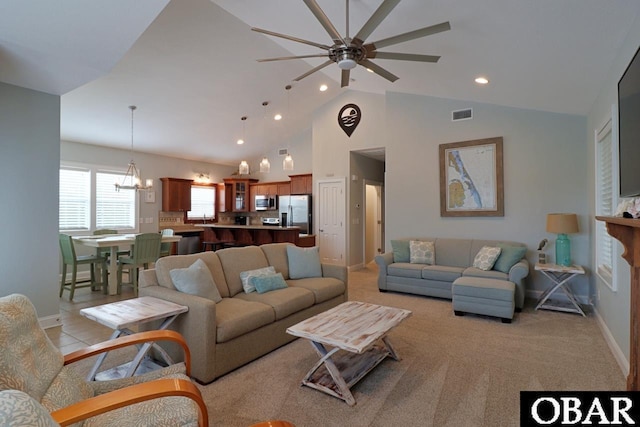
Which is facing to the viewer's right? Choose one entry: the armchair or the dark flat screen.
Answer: the armchair

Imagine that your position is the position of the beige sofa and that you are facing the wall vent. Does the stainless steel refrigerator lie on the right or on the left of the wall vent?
left

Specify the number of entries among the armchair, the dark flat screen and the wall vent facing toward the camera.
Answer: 1

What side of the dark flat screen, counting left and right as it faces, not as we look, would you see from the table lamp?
right

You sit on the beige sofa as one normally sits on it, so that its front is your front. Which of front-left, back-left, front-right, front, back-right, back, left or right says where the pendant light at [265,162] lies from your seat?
back-left

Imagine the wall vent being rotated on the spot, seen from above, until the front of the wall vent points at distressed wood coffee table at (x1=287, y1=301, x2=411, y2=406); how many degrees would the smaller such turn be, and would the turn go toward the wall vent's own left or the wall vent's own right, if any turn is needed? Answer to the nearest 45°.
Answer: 0° — it already faces it

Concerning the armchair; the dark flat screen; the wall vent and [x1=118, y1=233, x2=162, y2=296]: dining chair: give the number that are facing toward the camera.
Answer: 1

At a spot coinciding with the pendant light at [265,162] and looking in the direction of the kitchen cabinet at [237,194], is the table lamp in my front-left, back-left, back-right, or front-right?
back-right

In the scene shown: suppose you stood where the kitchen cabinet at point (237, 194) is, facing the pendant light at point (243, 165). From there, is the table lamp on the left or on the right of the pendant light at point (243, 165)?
left

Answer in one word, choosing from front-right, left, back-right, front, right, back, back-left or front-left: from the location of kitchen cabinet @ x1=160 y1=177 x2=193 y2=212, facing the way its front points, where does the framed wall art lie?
front

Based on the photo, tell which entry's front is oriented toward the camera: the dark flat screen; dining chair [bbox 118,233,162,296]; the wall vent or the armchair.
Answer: the wall vent

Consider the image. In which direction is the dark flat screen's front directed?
to the viewer's left

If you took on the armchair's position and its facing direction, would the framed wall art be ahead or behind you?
ahead

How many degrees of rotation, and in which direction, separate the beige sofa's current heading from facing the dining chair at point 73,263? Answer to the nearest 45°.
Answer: approximately 180°

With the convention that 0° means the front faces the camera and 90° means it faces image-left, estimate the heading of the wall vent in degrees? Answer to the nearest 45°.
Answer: approximately 0°

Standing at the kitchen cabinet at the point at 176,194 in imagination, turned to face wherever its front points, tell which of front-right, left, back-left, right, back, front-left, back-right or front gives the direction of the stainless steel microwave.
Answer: front-left

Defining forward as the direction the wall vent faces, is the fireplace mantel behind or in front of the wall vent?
in front

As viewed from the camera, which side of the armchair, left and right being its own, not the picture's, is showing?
right
